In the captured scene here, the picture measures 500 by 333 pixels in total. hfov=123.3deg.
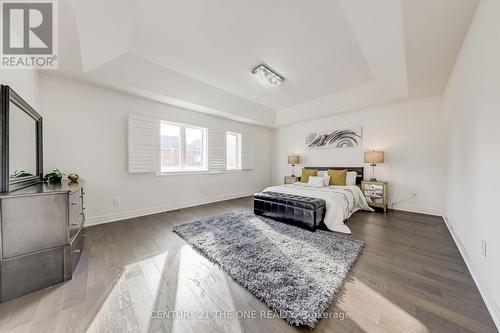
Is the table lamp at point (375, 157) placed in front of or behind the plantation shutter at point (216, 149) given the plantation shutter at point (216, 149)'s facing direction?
in front

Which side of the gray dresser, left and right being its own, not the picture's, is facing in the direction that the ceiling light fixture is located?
front

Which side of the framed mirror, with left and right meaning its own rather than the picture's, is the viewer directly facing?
right

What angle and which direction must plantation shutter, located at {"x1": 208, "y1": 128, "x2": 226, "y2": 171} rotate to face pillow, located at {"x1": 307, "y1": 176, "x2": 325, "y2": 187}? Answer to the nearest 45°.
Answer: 0° — it already faces it

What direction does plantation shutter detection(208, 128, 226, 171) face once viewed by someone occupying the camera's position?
facing the viewer and to the right of the viewer

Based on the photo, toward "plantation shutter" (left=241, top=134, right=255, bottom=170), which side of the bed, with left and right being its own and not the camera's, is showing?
right

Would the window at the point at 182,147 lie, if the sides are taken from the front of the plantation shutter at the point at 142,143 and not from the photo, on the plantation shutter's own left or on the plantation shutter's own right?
on the plantation shutter's own left

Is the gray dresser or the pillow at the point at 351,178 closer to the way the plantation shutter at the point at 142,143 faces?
the pillow

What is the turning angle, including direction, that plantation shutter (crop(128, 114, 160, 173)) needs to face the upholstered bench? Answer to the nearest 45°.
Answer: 0° — it already faces it

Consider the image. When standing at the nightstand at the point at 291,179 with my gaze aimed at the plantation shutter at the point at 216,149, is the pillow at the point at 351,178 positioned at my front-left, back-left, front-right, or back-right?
back-left
